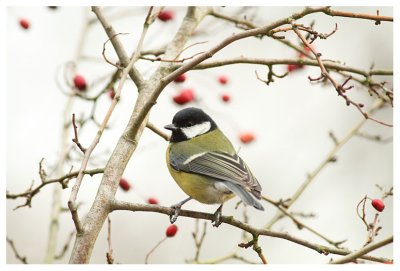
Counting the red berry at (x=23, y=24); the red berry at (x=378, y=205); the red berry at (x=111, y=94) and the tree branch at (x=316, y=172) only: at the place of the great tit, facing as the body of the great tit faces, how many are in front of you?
2

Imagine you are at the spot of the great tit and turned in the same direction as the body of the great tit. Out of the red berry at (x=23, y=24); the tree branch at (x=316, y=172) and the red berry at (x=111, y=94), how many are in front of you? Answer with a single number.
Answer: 2

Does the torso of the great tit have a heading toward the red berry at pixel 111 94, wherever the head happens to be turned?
yes

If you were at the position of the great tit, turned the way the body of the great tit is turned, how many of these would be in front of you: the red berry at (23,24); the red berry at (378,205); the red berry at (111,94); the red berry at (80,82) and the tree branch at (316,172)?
3

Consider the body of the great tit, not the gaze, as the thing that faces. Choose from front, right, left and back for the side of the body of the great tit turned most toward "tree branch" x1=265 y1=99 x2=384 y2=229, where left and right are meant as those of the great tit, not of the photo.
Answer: back

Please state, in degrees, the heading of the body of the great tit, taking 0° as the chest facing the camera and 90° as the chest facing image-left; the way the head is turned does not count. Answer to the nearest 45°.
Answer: approximately 90°
